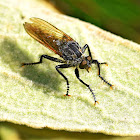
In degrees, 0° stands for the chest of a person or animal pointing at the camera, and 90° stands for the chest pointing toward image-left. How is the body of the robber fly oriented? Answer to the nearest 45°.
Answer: approximately 315°
